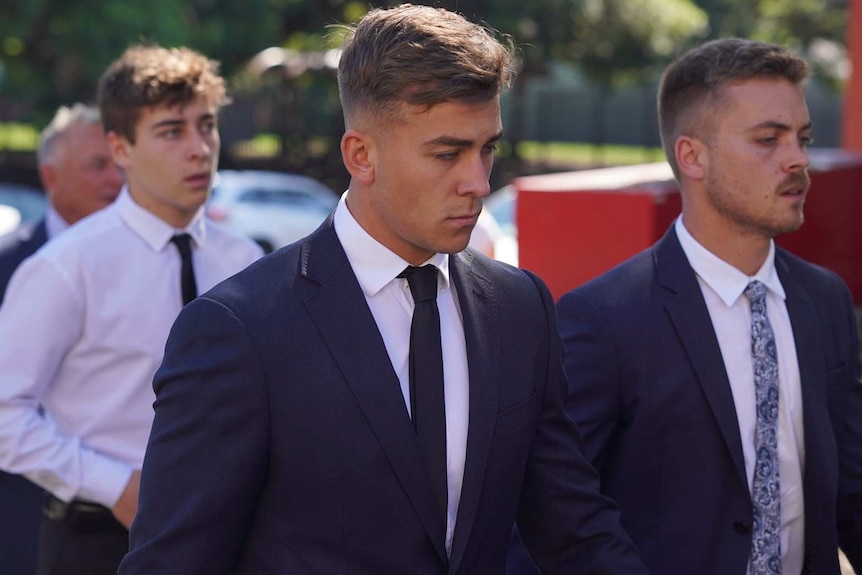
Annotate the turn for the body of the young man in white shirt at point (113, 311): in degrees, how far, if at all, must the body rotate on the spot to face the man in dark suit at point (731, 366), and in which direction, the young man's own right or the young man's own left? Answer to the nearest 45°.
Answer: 0° — they already face them

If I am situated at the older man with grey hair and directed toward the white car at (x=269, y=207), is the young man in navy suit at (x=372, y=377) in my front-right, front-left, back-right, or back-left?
back-right

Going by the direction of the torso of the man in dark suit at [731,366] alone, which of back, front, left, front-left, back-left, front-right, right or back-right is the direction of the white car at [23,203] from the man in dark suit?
back

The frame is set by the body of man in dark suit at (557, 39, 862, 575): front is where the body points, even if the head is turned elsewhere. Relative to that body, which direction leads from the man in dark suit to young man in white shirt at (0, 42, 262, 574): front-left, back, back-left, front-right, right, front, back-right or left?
back-right

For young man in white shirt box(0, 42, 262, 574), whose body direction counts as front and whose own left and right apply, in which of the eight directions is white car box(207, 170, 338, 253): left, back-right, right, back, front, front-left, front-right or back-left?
back-left

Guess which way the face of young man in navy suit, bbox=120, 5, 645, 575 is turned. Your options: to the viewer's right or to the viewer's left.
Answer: to the viewer's right

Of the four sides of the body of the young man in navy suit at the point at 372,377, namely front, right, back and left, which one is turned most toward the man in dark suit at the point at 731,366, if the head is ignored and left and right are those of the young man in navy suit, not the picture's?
left

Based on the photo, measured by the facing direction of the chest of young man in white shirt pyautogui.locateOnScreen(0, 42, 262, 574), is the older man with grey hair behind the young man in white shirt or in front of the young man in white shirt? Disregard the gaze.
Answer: behind

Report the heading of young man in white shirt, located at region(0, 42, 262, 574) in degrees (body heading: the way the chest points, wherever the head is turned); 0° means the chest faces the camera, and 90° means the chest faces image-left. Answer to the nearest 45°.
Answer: approximately 315°

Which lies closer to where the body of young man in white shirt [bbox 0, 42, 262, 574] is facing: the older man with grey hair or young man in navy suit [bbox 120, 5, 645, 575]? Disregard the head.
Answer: the young man in navy suit
